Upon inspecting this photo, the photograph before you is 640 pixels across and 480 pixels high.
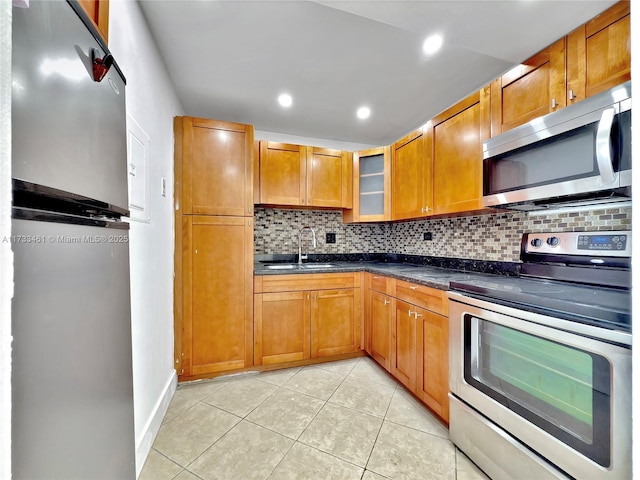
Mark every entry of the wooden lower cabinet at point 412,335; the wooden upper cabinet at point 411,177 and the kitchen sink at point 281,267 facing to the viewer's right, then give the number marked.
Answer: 0

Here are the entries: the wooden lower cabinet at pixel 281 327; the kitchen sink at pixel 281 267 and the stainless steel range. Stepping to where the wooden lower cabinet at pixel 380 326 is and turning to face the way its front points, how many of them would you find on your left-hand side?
1

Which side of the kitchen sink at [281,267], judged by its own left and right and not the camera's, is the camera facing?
front

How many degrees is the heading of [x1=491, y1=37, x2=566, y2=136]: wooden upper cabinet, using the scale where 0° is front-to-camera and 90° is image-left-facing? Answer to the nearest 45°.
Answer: approximately 45°

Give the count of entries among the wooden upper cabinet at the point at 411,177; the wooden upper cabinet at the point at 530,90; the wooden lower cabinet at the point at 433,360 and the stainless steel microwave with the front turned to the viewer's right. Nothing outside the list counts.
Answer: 0

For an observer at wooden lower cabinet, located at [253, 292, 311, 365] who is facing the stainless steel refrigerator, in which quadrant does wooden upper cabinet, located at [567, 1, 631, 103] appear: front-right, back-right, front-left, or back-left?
front-left

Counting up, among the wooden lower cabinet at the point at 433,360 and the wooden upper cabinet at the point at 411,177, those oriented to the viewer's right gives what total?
0

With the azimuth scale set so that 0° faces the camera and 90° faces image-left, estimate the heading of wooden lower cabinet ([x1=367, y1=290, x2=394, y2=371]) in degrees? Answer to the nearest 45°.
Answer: approximately 45°

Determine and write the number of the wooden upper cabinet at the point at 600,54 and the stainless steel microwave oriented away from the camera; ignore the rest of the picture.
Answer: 0

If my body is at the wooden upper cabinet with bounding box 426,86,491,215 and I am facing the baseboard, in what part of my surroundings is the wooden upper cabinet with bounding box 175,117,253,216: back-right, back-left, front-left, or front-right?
front-right

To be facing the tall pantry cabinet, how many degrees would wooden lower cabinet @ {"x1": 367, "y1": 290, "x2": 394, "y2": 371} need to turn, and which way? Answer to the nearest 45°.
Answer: approximately 45° to its right

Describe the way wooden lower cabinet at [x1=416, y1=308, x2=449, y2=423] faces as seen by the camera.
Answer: facing the viewer and to the left of the viewer

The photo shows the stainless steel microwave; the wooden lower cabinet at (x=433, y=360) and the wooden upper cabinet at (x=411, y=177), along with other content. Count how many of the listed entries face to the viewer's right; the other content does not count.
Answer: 0

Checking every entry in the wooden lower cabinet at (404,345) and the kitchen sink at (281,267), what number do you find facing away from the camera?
0

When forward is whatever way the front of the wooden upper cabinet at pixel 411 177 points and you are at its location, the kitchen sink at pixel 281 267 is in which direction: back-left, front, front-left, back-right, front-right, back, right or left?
front-right
